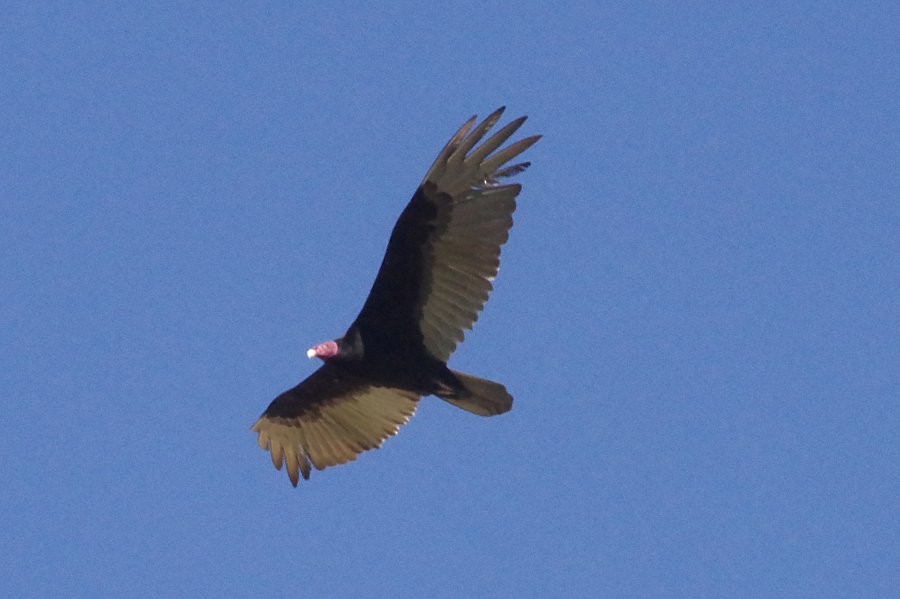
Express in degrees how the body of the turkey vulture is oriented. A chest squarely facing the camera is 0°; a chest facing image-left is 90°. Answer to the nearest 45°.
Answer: approximately 90°
